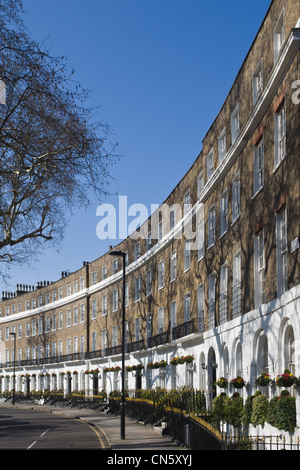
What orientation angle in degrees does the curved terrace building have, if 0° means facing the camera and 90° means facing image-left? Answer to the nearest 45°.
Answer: approximately 45°

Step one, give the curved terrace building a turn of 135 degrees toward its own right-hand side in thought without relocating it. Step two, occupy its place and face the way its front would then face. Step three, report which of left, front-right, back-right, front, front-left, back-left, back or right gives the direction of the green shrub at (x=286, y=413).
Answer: back
